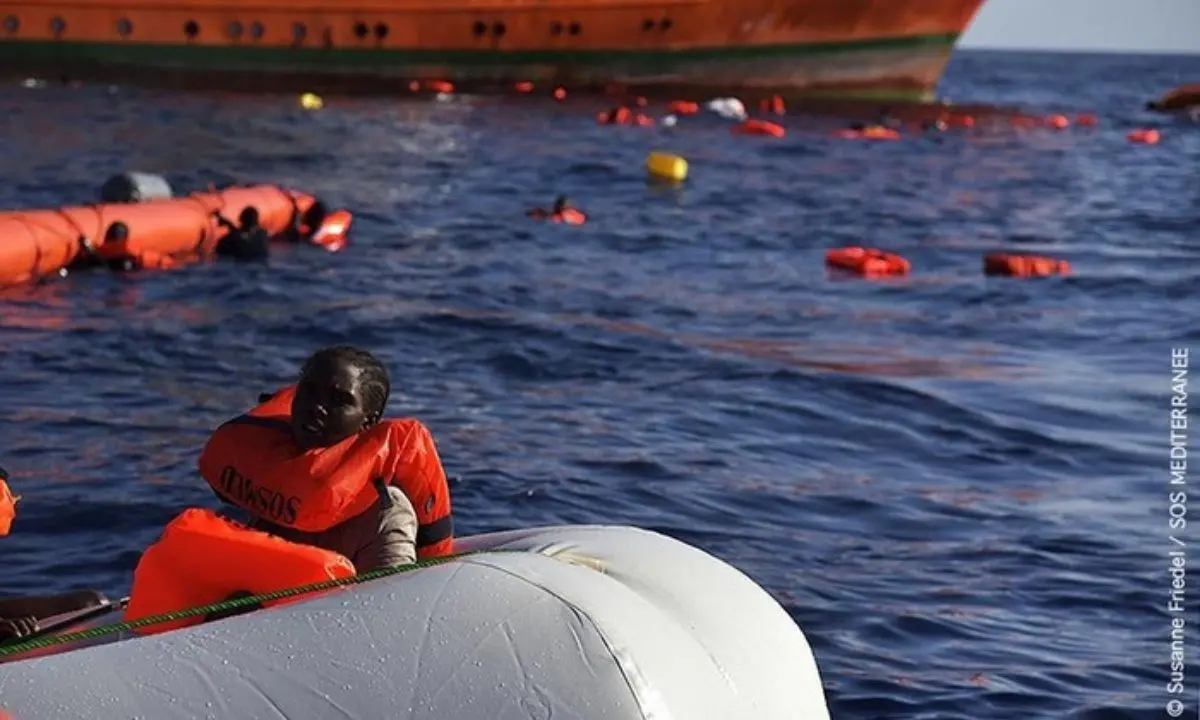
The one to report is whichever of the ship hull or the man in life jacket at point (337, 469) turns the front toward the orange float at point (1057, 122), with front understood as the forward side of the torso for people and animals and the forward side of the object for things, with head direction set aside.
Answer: the ship hull

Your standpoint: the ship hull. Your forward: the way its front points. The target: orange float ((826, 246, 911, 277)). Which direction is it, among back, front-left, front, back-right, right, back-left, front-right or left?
right

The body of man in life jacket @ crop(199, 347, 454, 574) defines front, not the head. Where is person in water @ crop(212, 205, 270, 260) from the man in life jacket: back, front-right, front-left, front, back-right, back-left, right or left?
back-right

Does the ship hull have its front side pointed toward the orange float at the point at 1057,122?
yes

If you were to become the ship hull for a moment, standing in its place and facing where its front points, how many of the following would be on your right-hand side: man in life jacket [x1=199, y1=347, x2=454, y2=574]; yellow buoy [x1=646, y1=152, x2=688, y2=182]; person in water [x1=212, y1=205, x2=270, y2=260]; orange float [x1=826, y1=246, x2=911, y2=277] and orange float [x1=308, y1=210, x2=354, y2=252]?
5

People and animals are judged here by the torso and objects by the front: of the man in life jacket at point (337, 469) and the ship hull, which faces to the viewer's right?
the ship hull

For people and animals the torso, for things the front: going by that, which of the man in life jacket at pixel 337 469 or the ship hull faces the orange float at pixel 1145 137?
the ship hull

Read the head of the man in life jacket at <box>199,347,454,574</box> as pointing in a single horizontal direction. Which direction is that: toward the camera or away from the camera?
toward the camera

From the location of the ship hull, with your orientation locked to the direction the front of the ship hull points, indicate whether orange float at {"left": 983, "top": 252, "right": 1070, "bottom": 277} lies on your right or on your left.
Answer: on your right

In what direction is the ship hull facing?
to the viewer's right

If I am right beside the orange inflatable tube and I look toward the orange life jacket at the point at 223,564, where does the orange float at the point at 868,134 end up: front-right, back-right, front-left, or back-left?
back-left

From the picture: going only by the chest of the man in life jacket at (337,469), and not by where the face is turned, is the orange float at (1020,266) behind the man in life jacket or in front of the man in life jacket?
behind

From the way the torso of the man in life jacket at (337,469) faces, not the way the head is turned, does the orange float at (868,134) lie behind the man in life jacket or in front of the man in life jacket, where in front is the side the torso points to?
behind

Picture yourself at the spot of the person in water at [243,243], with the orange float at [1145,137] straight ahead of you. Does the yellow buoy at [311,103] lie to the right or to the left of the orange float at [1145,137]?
left
